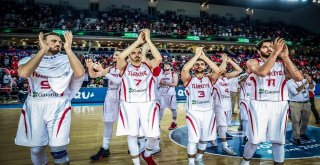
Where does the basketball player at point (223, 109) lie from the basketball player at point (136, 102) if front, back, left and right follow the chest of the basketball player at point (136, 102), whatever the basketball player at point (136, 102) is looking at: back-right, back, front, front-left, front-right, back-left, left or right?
back-left

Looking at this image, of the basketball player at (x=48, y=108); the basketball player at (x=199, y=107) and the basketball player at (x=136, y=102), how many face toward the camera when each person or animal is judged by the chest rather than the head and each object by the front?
3

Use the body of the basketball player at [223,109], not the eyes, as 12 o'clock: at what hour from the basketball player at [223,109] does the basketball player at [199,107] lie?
the basketball player at [199,107] is roughly at 2 o'clock from the basketball player at [223,109].

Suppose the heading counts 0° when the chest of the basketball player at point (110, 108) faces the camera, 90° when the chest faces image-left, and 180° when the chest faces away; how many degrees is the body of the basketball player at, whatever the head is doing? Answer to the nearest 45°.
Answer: approximately 45°

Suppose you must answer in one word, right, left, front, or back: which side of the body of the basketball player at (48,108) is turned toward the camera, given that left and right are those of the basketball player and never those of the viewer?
front

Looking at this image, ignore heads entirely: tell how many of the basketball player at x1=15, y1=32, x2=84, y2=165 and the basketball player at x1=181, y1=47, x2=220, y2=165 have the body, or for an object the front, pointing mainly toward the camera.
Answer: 2

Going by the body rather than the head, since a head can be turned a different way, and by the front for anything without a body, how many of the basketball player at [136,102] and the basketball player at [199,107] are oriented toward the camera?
2

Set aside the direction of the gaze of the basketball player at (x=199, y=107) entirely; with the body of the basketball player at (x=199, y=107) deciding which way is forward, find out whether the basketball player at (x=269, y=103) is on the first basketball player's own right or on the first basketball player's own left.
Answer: on the first basketball player's own left

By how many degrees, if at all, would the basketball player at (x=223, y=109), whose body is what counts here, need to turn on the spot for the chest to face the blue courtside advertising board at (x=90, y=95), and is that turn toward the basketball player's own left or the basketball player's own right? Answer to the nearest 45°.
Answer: approximately 180°

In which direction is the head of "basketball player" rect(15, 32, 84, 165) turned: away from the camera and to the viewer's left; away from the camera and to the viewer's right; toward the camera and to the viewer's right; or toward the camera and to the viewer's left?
toward the camera and to the viewer's right

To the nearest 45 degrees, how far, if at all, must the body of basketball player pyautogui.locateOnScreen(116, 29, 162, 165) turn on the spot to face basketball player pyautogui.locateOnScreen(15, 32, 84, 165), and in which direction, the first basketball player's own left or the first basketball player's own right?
approximately 45° to the first basketball player's own right

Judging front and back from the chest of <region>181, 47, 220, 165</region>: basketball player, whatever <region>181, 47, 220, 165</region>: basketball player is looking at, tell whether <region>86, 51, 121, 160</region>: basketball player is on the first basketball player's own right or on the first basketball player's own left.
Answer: on the first basketball player's own right
